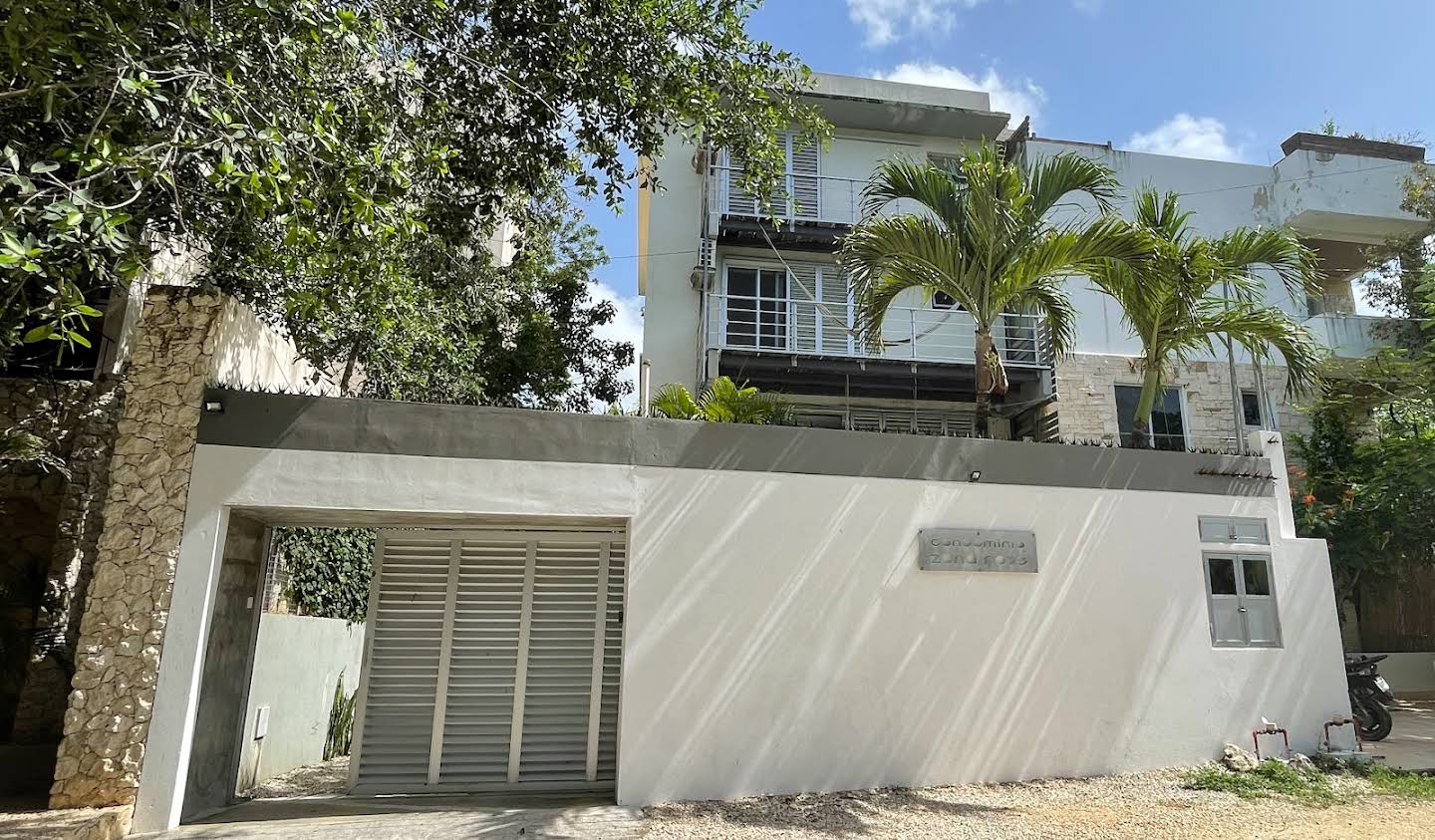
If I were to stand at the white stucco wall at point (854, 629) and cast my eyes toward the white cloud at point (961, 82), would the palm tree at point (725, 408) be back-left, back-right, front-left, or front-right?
front-left

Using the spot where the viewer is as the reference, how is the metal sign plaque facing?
facing the viewer

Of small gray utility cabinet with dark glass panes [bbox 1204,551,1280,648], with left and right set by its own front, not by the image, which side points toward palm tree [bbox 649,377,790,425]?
right

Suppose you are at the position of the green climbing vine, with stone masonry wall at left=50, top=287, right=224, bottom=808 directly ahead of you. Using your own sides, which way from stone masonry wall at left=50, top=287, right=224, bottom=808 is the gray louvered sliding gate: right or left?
left

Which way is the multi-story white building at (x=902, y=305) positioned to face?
toward the camera

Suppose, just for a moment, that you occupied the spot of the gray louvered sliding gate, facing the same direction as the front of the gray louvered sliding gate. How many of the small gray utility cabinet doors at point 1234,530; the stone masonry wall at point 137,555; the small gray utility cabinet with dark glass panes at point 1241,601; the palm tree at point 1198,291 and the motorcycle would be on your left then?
4

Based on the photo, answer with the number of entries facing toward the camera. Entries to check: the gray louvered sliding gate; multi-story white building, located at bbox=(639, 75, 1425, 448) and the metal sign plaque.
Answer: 3

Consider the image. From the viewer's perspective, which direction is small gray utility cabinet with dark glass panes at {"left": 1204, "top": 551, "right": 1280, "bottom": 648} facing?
toward the camera

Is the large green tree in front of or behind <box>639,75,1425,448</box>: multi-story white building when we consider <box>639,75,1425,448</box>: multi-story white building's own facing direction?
in front
